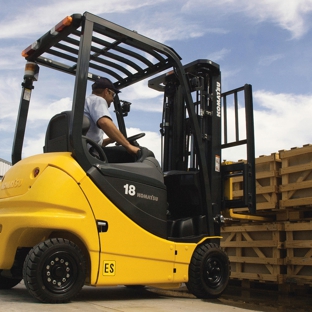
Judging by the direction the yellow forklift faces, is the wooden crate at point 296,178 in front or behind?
in front

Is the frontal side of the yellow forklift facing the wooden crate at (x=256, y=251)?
yes

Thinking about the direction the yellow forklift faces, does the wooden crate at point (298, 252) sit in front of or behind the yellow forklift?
in front

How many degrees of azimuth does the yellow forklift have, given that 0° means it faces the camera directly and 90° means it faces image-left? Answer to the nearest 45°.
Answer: approximately 225°
